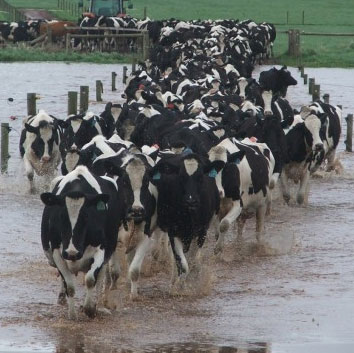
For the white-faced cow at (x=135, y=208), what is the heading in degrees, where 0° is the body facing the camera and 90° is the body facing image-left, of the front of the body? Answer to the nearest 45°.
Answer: approximately 0°

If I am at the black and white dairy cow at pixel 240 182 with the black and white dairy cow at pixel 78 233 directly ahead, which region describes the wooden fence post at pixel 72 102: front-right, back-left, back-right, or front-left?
back-right

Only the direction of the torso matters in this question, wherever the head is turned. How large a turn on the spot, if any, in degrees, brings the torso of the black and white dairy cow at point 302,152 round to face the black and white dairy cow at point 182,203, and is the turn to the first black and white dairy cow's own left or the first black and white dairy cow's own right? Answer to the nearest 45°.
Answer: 0° — it already faces it

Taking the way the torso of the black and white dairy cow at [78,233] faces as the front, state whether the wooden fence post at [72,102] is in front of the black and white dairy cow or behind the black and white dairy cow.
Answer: behind

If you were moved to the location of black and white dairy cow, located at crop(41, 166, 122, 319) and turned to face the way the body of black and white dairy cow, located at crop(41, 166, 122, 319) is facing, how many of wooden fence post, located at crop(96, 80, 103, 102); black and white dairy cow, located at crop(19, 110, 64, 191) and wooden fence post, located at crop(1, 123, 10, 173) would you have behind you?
3

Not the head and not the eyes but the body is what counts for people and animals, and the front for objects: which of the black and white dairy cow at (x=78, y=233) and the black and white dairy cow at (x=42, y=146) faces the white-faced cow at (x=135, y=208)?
the black and white dairy cow at (x=42, y=146)

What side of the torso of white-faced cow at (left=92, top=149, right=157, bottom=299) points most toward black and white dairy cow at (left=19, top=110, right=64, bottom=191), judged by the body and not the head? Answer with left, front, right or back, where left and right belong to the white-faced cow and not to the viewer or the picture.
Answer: back

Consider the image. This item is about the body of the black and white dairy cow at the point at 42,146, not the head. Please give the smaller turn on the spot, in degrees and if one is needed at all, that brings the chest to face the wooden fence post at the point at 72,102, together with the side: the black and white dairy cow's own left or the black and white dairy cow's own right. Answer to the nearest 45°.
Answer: approximately 180°

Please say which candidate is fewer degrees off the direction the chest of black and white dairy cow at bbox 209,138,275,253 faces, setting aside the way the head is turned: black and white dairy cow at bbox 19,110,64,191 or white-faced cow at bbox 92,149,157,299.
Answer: the white-faced cow

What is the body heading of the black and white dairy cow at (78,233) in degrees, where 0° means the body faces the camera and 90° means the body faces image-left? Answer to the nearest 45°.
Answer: approximately 0°

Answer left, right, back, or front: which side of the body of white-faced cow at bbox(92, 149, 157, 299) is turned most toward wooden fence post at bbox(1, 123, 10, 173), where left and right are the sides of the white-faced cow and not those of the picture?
back

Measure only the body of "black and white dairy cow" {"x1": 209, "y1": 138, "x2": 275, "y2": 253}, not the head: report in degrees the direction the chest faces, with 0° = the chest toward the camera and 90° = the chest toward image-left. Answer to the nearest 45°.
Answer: approximately 45°
